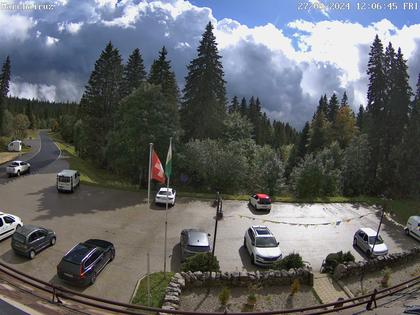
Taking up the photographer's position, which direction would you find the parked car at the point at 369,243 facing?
facing the viewer and to the right of the viewer

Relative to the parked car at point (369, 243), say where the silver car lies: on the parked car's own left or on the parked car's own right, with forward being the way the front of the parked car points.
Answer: on the parked car's own right

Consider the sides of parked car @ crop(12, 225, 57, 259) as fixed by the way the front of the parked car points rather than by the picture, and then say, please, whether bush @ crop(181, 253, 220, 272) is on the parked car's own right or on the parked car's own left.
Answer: on the parked car's own right

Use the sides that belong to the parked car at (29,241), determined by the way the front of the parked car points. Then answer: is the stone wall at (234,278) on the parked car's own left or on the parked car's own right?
on the parked car's own right

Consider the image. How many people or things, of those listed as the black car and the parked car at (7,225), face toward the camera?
0

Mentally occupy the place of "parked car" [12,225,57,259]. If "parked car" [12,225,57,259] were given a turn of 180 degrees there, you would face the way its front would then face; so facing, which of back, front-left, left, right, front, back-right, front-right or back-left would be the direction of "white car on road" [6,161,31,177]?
back-right

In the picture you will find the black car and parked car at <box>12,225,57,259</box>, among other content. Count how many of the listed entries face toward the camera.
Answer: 0

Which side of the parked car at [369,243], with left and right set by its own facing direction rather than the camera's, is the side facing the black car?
right

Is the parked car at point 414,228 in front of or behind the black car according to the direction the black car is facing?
in front

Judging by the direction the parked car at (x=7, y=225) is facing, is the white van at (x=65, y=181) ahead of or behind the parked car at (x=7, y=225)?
ahead

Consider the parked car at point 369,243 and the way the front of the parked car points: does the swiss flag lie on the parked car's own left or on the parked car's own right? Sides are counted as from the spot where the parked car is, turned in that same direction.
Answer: on the parked car's own right
